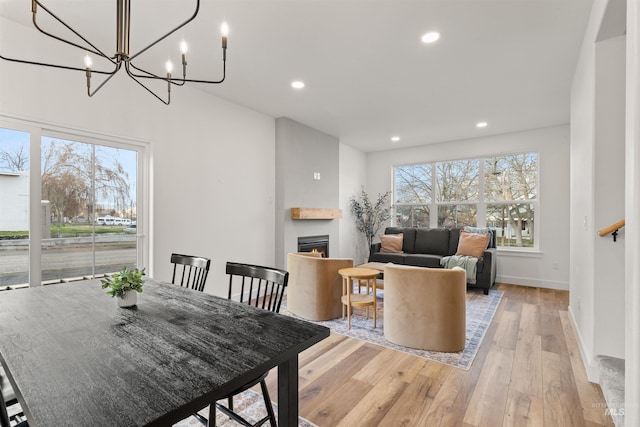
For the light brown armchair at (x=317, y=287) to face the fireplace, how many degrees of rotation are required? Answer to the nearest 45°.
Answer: approximately 45° to its left

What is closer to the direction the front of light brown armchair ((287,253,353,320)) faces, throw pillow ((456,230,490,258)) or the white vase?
the throw pillow

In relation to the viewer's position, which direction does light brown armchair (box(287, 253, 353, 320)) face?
facing away from the viewer and to the right of the viewer

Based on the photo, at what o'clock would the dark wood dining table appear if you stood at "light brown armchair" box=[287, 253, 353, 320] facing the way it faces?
The dark wood dining table is roughly at 5 o'clock from the light brown armchair.

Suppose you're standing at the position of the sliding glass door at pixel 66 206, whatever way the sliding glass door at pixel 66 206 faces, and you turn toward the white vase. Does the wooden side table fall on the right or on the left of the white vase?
left

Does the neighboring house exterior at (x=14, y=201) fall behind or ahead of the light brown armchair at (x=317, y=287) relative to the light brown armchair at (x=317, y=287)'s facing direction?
behind

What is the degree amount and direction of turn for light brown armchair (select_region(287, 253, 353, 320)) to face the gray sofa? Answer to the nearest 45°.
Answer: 0° — it already faces it

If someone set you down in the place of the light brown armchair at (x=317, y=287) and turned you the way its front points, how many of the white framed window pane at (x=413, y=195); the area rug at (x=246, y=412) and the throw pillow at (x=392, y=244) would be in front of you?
2

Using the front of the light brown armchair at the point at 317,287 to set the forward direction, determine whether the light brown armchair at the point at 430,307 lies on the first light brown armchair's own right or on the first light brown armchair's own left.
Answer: on the first light brown armchair's own right

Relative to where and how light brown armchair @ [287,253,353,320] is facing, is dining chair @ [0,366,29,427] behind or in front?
behind

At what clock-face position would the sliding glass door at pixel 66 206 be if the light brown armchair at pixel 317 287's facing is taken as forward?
The sliding glass door is roughly at 7 o'clock from the light brown armchair.
